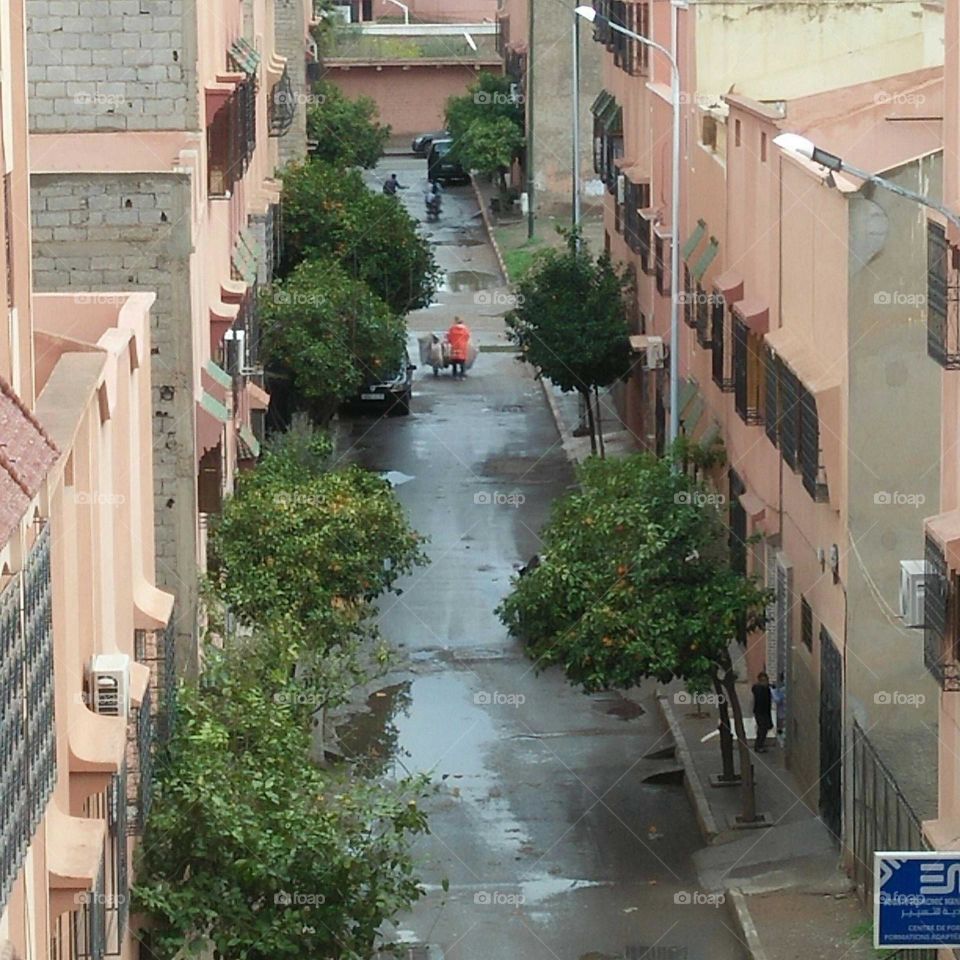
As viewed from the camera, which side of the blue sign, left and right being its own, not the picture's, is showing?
front

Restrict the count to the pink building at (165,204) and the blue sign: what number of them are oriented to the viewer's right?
1

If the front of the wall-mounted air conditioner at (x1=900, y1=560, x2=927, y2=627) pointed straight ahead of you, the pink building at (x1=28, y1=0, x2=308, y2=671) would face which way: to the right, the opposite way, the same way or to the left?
the opposite way

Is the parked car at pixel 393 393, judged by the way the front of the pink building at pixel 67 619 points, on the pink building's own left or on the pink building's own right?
on the pink building's own left

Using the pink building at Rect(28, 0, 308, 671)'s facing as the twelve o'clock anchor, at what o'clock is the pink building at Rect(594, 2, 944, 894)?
the pink building at Rect(594, 2, 944, 894) is roughly at 12 o'clock from the pink building at Rect(28, 0, 308, 671).

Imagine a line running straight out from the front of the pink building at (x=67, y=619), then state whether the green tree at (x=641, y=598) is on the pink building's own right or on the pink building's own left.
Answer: on the pink building's own left

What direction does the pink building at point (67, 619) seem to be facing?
to the viewer's right

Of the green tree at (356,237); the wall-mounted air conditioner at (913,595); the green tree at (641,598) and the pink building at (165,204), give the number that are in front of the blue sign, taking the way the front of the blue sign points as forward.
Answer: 0

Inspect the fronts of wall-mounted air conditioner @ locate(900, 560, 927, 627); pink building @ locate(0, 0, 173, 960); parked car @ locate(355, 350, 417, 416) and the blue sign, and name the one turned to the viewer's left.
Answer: the wall-mounted air conditioner

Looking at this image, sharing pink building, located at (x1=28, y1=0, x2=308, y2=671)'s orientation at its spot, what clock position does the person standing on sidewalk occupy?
The person standing on sidewalk is roughly at 2 o'clock from the pink building.

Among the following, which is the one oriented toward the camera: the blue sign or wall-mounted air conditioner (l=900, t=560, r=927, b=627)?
the blue sign

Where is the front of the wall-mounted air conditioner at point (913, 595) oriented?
to the viewer's left

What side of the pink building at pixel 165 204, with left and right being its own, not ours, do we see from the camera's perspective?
right

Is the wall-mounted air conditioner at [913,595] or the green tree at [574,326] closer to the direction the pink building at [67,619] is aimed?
the wall-mounted air conditioner

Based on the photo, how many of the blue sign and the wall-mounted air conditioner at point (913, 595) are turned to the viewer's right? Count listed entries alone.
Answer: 0
